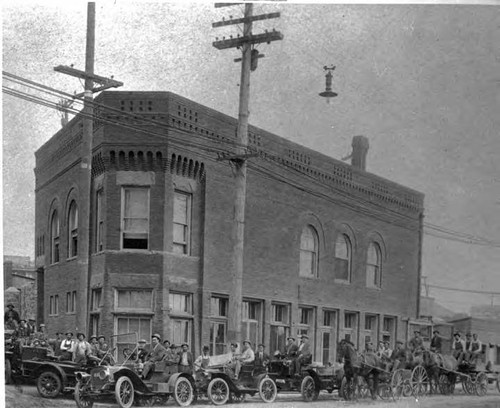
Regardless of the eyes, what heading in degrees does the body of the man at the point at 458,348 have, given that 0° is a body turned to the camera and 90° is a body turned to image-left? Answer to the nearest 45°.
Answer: approximately 45°

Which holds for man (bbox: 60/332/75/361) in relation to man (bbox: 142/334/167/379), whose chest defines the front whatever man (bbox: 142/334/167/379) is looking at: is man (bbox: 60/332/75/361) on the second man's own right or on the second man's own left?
on the second man's own right

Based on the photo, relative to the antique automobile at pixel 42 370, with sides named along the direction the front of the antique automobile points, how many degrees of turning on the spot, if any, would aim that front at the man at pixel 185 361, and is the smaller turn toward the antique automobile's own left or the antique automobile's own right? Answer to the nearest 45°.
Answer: approximately 180°

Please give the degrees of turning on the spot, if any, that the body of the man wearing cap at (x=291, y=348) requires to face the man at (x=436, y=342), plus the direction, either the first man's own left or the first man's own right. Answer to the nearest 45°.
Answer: approximately 180°

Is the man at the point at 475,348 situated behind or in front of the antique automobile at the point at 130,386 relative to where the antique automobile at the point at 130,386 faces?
behind

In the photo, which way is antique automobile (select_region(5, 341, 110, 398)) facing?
to the viewer's left

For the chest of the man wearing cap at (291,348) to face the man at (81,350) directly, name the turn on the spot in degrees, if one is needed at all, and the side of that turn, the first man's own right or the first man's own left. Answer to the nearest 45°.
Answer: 0° — they already face them

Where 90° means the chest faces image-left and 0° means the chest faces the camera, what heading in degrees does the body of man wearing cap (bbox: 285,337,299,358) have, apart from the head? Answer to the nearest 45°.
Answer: approximately 45°

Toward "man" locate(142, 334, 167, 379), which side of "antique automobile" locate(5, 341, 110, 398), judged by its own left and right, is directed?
back
